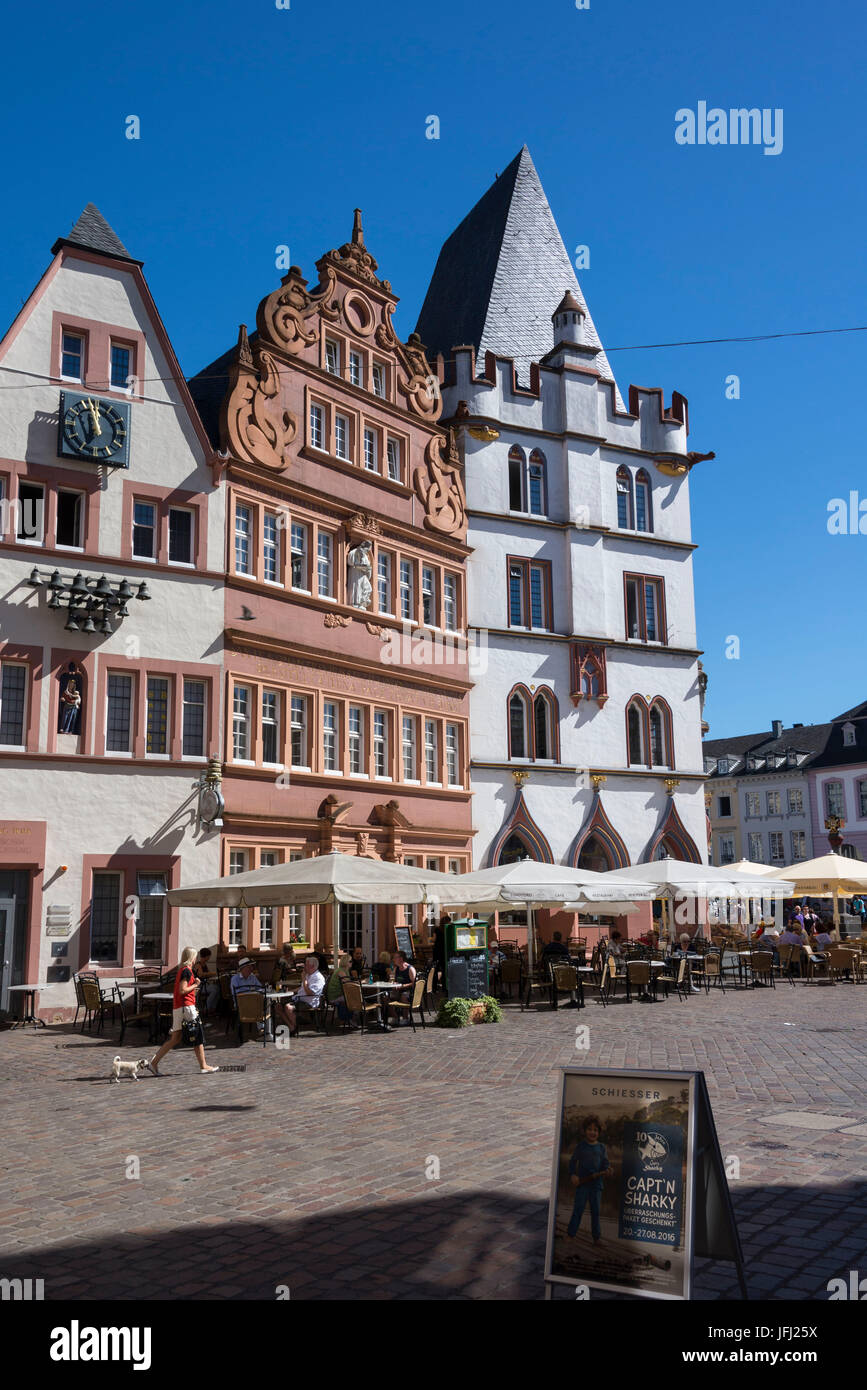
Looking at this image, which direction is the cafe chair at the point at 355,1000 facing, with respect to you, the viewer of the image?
facing away from the viewer and to the right of the viewer

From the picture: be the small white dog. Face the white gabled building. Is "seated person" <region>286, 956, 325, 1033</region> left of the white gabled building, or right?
right

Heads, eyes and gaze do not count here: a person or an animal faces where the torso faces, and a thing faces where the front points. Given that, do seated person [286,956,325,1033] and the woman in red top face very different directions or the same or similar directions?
very different directions

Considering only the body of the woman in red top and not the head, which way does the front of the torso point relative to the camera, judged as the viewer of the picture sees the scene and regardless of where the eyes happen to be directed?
to the viewer's right

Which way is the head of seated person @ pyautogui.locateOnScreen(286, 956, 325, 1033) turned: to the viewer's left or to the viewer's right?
to the viewer's left

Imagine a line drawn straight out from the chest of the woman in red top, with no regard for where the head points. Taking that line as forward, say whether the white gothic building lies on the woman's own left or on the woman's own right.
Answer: on the woman's own left

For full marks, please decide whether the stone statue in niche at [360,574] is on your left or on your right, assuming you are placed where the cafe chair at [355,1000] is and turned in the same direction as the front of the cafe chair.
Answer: on your left
